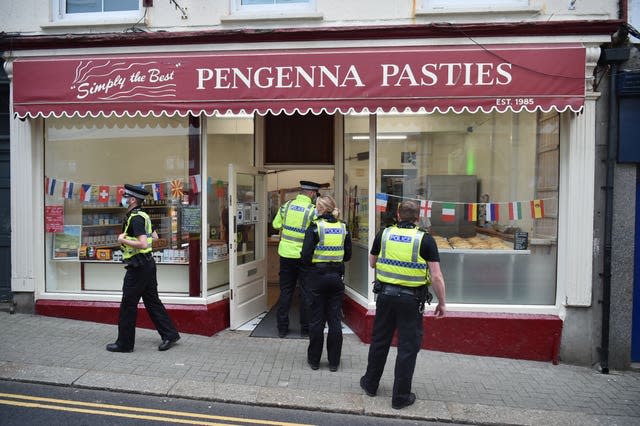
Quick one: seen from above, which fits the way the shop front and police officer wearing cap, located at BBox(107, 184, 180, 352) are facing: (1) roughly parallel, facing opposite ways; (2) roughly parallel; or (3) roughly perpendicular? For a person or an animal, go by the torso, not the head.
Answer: roughly perpendicular

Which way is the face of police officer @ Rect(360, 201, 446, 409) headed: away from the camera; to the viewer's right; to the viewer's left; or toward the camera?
away from the camera

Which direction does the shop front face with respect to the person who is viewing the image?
facing the viewer

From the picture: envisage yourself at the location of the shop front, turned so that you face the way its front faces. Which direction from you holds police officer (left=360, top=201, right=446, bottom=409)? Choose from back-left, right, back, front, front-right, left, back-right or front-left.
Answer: front

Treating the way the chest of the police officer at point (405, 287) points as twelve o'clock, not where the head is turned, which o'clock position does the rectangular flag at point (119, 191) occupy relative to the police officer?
The rectangular flag is roughly at 10 o'clock from the police officer.

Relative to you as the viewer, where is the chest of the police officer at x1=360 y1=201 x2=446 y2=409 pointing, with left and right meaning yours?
facing away from the viewer

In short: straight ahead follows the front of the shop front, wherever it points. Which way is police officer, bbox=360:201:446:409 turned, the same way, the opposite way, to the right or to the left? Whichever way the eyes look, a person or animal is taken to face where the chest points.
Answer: the opposite way

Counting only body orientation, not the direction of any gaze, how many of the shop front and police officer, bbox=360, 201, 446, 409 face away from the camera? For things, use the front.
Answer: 1

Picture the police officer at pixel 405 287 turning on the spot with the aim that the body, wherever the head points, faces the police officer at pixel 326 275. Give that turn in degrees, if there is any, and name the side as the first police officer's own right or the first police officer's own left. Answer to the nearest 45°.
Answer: approximately 45° to the first police officer's own left
